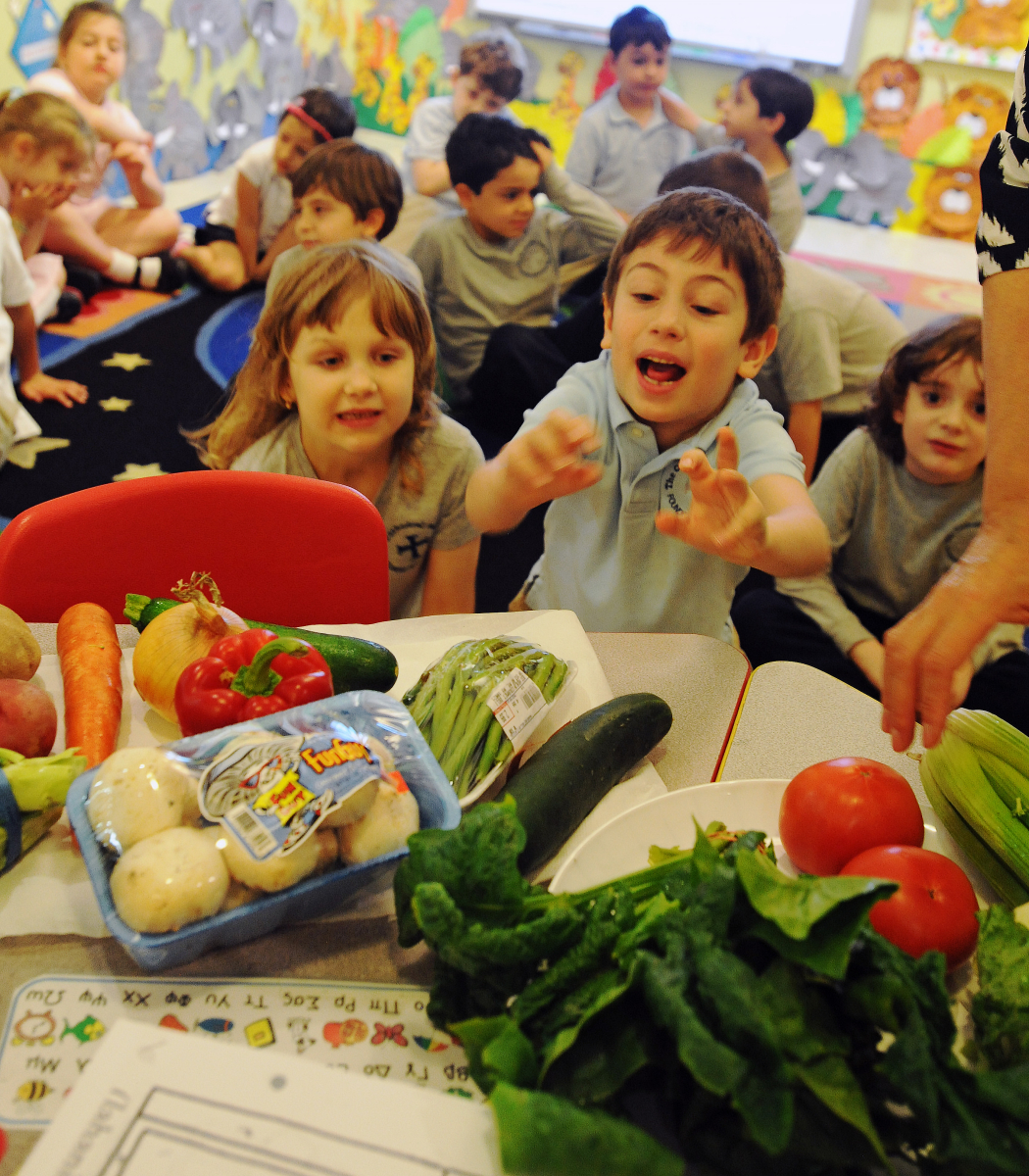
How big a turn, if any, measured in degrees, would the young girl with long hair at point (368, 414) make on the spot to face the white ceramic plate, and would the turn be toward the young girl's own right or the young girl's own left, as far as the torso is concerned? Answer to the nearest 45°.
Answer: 0° — they already face it

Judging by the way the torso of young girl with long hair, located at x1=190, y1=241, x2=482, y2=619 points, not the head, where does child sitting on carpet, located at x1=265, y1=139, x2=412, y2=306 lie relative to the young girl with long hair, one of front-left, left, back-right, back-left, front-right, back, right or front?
back

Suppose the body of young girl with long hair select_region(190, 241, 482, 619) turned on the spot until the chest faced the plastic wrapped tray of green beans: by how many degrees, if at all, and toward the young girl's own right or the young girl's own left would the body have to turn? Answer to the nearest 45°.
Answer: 0° — they already face it

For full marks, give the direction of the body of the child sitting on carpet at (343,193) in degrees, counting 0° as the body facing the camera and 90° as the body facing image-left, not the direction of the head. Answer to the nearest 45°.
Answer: approximately 45°

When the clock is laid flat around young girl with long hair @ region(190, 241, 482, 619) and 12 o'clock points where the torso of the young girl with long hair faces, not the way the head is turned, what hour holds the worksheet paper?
The worksheet paper is roughly at 12 o'clock from the young girl with long hair.

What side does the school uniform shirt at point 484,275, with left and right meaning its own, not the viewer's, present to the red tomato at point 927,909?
front

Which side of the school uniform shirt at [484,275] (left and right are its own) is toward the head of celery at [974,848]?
front

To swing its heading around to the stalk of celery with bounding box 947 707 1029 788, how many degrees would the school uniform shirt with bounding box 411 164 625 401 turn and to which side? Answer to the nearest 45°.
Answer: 0° — it already faces it

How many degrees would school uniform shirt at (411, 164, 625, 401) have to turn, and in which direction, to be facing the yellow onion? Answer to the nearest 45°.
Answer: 0° — it already faces it

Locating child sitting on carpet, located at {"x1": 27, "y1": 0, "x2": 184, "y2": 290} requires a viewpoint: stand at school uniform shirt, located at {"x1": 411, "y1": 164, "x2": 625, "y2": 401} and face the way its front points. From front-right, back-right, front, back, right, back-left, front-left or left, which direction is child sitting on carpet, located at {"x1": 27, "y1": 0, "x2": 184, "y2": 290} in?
back-right

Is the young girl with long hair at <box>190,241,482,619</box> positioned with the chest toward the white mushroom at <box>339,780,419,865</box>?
yes

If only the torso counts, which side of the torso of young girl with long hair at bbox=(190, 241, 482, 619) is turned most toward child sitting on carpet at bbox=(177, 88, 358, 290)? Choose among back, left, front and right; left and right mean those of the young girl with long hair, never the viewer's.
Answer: back

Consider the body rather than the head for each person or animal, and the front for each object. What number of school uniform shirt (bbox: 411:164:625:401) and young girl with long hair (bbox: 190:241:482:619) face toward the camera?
2

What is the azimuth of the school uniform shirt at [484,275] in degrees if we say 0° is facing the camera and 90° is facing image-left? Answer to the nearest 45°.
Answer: approximately 0°
